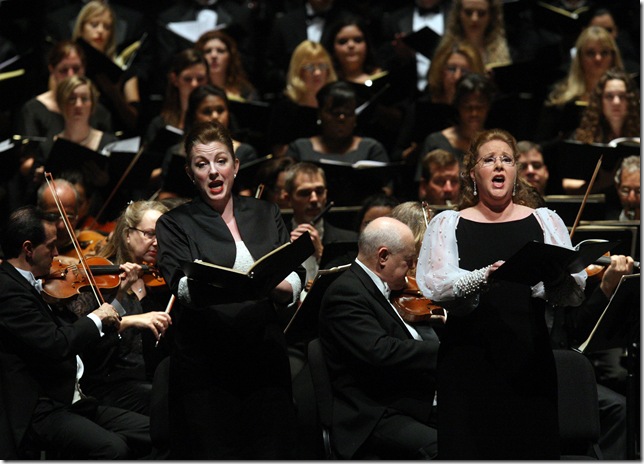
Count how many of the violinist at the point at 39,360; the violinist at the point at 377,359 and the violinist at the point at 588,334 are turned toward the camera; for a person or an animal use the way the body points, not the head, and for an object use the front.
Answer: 0

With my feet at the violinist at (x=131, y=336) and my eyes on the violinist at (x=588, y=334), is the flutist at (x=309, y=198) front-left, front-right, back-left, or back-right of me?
front-left

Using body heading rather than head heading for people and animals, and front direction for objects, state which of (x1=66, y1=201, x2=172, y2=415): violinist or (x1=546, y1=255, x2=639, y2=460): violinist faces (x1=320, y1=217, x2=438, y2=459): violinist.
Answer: (x1=66, y1=201, x2=172, y2=415): violinist

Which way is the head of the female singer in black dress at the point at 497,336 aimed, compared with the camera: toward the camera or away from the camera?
toward the camera

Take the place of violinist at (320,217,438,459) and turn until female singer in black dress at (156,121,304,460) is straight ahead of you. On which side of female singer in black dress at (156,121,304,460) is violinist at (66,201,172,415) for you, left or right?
right

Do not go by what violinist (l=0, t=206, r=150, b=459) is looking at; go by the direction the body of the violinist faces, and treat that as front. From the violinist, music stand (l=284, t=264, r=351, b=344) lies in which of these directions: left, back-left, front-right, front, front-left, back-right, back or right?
front

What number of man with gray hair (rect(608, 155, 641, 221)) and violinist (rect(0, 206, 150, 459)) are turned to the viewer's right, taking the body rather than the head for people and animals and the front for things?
1

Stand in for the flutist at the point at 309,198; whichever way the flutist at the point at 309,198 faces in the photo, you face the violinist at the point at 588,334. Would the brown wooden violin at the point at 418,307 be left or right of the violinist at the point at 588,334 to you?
right

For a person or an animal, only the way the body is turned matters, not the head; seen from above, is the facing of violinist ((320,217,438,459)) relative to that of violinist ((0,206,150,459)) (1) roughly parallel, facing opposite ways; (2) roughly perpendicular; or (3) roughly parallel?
roughly parallel

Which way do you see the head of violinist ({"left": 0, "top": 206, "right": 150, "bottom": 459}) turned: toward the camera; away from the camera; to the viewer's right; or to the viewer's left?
to the viewer's right

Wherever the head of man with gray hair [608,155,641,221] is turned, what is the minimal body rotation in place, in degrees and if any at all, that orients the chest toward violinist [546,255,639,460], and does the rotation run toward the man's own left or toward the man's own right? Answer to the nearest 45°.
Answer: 0° — they already face them

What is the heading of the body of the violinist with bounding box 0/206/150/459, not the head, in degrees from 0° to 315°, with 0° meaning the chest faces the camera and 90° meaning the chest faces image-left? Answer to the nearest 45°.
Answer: approximately 270°

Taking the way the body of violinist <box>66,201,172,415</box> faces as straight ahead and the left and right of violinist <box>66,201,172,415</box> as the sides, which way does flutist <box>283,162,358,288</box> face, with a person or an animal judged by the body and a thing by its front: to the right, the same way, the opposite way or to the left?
the same way

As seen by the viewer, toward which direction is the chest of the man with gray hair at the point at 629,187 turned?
toward the camera
